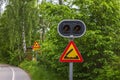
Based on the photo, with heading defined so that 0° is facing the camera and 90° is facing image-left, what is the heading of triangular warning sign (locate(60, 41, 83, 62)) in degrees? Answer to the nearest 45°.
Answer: approximately 0°

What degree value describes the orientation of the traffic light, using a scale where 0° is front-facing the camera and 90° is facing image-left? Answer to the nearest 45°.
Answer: approximately 0°

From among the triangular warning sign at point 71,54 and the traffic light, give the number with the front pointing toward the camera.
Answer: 2
